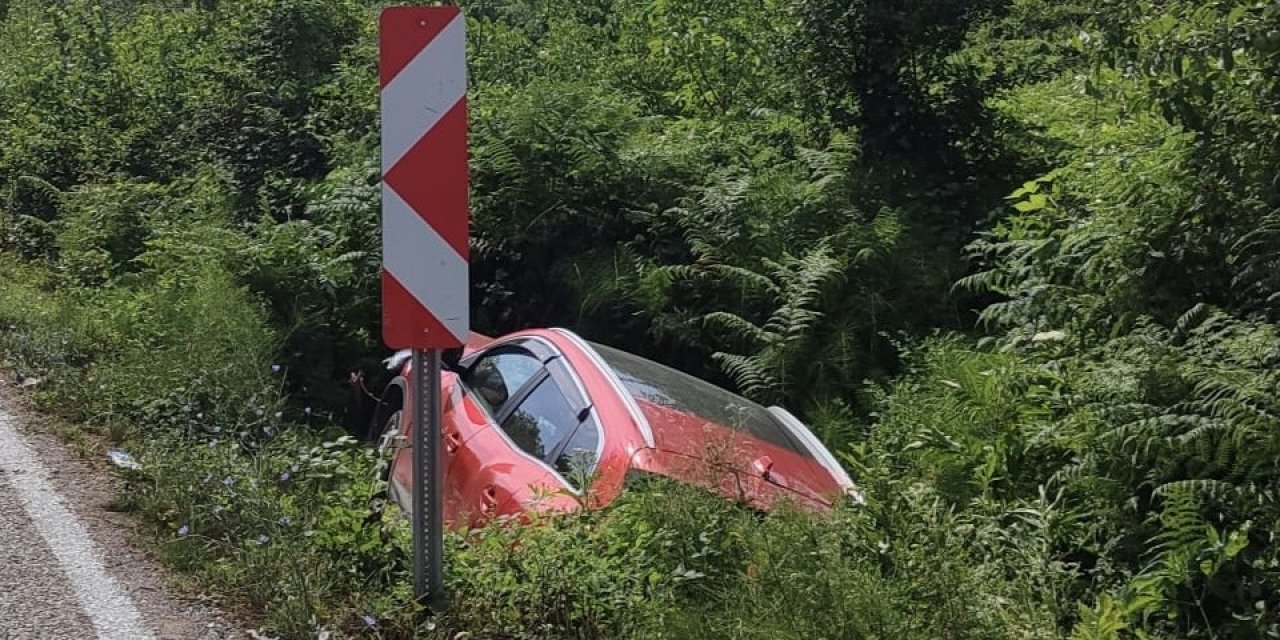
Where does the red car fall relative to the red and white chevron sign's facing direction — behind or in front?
behind

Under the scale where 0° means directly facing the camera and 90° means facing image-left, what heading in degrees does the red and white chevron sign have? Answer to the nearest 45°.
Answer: approximately 0°
